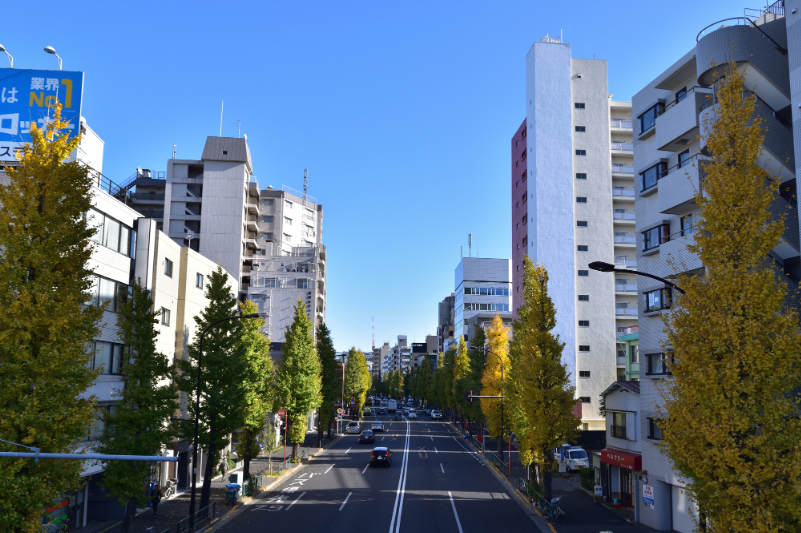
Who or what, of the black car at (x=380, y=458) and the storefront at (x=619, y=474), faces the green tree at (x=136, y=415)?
the storefront

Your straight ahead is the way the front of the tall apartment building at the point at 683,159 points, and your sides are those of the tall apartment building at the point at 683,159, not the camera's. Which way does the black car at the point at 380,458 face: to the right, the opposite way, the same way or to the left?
to the right

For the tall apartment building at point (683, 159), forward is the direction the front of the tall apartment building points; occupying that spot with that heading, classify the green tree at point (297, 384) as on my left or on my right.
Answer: on my right

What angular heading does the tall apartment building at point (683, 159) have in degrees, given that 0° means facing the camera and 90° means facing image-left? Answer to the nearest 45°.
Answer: approximately 45°

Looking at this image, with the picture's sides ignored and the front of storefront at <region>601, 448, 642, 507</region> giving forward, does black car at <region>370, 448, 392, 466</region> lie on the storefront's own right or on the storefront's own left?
on the storefront's own right

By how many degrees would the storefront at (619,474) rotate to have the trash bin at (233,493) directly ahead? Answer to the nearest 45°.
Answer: approximately 45° to its right

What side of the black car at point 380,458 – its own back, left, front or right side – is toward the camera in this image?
back

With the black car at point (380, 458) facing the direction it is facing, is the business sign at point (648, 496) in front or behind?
behind

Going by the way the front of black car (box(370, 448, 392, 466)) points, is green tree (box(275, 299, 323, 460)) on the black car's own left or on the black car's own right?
on the black car's own left

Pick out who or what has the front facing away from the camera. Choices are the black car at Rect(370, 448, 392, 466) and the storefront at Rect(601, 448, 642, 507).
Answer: the black car
